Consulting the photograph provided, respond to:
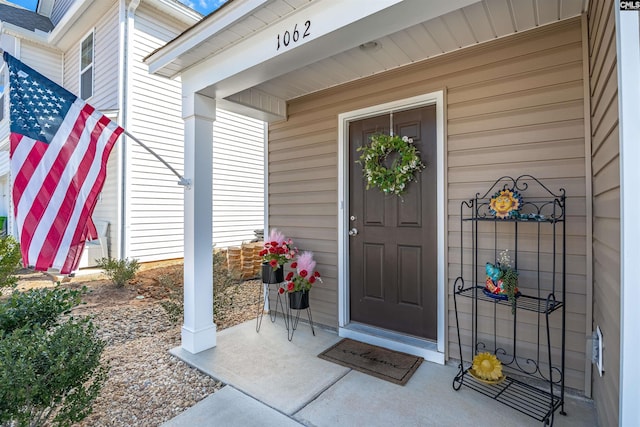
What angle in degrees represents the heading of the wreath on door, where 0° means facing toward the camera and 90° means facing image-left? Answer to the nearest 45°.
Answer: approximately 0°

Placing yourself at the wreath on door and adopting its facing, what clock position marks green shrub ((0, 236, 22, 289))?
The green shrub is roughly at 3 o'clock from the wreath on door.

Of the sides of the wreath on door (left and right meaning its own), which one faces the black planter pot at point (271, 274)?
right

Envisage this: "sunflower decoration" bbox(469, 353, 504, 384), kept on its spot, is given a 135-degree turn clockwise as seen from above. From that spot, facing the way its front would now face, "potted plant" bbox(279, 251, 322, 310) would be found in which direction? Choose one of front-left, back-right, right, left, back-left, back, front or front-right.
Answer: front-left

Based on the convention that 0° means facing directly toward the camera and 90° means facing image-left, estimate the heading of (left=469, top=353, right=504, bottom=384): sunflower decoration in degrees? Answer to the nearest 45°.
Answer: approximately 0°

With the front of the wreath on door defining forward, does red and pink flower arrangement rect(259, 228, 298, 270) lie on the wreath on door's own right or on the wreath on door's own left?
on the wreath on door's own right

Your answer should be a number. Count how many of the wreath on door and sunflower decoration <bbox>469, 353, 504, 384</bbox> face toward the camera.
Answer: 2

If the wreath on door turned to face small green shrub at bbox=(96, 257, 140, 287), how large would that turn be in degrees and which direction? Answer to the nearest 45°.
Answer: approximately 90° to its right

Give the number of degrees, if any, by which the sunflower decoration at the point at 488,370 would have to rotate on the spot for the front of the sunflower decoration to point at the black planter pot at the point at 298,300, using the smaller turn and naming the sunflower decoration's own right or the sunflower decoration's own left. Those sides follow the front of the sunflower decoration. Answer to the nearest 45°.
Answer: approximately 90° to the sunflower decoration's own right
